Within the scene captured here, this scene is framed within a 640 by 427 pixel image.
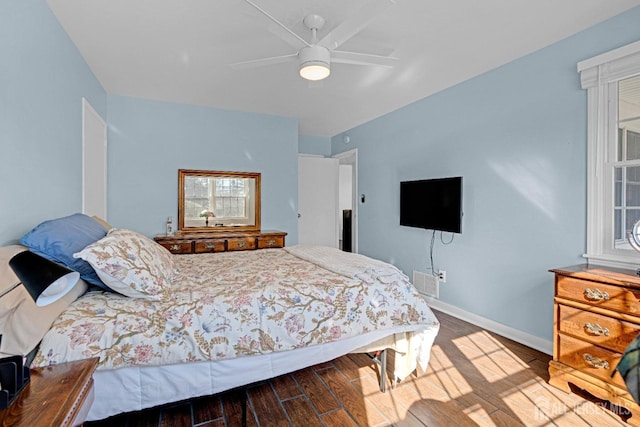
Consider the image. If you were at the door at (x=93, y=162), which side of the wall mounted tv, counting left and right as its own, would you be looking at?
front

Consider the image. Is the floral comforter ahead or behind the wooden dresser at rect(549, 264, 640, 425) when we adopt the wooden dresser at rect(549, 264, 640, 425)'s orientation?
ahead

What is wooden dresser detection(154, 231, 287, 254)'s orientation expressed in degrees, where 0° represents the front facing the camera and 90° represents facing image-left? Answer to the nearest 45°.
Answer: approximately 0°

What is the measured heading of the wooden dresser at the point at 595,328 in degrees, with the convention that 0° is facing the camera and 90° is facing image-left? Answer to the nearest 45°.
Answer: approximately 45°

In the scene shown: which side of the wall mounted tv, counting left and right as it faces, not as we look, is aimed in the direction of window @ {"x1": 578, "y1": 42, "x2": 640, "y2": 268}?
left

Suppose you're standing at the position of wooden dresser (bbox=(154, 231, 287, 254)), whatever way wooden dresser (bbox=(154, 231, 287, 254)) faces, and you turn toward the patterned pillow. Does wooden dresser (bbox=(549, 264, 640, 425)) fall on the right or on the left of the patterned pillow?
left

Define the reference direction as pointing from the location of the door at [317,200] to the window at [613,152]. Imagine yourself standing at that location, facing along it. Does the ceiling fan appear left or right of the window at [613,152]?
right

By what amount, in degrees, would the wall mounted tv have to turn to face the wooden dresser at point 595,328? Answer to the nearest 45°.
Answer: approximately 90° to its left
